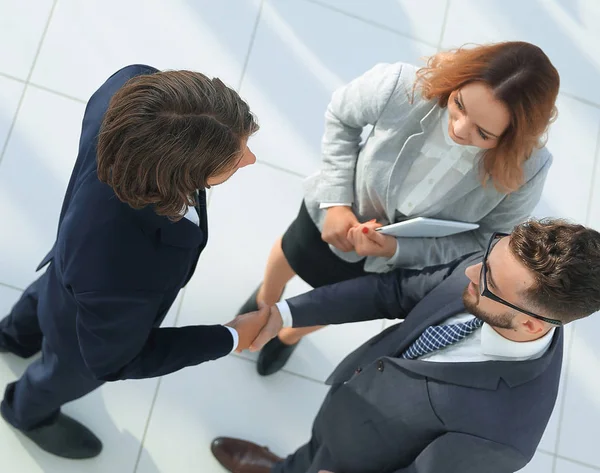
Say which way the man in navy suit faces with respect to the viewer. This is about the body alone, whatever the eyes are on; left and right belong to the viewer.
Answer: facing to the right of the viewer

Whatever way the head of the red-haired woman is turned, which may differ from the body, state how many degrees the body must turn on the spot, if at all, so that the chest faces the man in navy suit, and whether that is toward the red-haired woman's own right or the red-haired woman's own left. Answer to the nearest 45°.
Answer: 0° — they already face them

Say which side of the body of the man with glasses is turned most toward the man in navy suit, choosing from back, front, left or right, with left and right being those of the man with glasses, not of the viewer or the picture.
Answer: front

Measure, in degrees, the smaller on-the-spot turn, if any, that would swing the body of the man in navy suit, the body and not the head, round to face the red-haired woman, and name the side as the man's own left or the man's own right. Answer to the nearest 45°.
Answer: approximately 45° to the man's own left

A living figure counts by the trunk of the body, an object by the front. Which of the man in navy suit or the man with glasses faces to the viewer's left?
the man with glasses

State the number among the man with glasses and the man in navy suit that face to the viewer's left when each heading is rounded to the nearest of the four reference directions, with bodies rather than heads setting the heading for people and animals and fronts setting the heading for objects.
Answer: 1

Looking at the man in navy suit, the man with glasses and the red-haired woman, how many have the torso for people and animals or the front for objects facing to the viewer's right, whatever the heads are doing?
1

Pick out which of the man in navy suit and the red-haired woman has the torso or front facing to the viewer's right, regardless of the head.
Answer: the man in navy suit

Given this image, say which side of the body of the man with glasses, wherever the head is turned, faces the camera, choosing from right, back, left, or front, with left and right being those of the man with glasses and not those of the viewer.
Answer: left

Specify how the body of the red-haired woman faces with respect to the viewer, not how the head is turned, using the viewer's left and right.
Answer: facing the viewer and to the left of the viewer

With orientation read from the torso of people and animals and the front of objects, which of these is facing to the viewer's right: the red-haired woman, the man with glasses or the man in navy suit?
the man in navy suit

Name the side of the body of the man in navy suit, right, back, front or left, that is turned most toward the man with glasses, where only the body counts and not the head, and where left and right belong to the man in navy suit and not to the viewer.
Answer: front

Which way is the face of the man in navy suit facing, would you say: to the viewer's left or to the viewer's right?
to the viewer's right
